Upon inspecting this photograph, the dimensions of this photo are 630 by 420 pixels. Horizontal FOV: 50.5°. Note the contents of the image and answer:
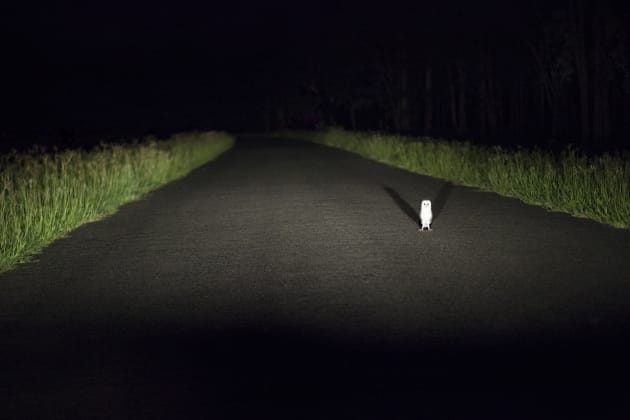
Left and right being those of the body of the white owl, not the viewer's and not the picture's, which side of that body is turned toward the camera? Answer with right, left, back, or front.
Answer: front
